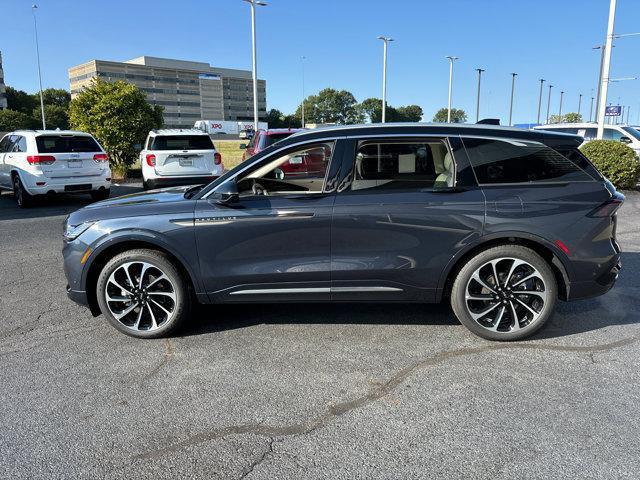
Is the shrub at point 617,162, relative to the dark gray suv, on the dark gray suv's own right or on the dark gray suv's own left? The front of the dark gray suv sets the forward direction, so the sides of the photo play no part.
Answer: on the dark gray suv's own right

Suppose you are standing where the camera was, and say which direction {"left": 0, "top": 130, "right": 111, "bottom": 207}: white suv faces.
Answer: facing away from the viewer and to the left of the viewer

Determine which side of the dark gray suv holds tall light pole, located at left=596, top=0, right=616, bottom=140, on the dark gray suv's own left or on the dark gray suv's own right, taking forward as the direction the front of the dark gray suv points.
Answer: on the dark gray suv's own right

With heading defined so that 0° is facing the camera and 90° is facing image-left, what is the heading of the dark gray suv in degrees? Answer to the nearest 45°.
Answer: approximately 90°

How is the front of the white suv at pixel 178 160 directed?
away from the camera

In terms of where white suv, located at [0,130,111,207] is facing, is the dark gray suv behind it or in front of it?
behind

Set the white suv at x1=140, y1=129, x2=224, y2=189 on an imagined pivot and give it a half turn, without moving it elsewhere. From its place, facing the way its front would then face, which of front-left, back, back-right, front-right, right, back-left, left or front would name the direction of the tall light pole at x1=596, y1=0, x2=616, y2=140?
left

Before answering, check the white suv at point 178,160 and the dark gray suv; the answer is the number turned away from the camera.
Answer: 1

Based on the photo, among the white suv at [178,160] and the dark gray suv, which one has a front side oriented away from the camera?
the white suv

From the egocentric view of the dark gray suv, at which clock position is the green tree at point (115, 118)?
The green tree is roughly at 2 o'clock from the dark gray suv.

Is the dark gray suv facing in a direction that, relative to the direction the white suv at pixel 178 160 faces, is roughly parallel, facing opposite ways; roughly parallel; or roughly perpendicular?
roughly perpendicular

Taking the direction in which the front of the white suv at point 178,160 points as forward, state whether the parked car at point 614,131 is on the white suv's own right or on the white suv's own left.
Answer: on the white suv's own right
